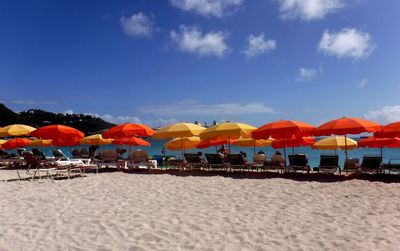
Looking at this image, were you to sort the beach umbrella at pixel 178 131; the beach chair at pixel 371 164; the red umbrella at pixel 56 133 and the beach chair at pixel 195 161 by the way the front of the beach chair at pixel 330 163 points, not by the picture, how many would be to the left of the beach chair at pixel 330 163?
3

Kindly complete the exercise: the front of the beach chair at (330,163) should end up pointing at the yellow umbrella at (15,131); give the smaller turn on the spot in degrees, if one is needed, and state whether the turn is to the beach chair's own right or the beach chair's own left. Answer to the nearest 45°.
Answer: approximately 90° to the beach chair's own left

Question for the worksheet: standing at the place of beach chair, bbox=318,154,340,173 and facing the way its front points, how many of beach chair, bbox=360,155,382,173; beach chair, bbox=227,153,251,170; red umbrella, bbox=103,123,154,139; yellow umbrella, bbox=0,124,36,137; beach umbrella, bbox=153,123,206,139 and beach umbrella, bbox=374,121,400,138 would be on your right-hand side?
2

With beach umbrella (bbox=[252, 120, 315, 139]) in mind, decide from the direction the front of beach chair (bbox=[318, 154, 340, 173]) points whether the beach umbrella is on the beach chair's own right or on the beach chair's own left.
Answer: on the beach chair's own left

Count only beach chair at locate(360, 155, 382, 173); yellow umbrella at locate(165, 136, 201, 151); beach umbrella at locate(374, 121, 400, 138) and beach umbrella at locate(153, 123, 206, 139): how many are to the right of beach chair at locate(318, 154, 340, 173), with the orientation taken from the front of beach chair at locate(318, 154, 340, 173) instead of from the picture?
2

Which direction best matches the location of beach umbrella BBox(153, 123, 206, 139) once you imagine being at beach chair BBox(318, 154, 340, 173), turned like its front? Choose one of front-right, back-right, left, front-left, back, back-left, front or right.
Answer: left

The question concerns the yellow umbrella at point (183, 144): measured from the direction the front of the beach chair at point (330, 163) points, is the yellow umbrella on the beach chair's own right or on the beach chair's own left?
on the beach chair's own left

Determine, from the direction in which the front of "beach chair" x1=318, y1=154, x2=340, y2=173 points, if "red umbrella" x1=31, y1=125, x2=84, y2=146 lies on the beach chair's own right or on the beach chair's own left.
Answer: on the beach chair's own left

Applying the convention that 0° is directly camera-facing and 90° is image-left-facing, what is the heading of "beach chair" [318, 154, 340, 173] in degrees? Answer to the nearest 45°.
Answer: approximately 180°

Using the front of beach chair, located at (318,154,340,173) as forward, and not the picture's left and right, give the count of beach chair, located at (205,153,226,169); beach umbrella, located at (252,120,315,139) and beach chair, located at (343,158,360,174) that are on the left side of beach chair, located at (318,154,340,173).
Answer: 2

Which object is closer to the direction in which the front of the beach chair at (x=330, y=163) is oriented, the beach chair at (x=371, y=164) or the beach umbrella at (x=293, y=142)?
the beach umbrella

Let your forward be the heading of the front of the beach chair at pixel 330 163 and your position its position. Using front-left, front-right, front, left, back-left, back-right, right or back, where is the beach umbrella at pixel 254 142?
front-left

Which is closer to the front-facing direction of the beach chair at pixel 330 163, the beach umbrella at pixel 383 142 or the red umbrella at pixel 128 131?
the beach umbrella

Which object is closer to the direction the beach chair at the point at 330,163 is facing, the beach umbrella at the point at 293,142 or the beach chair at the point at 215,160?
the beach umbrella

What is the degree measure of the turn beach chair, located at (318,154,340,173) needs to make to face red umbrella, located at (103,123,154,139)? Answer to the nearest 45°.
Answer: approximately 90° to its left

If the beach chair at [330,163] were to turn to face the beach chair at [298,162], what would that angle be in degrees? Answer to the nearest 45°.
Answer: approximately 90° to its left

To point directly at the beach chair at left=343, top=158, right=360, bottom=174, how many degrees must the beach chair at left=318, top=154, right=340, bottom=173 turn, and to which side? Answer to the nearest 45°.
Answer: approximately 45° to its right

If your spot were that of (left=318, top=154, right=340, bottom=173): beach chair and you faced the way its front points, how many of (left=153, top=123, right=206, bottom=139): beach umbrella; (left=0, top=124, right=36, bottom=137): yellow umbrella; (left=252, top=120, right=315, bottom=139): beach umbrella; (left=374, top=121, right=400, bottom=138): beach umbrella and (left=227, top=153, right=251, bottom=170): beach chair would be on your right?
1

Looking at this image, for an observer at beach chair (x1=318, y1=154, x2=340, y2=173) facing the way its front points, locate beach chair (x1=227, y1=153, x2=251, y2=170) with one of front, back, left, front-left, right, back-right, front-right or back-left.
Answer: left
